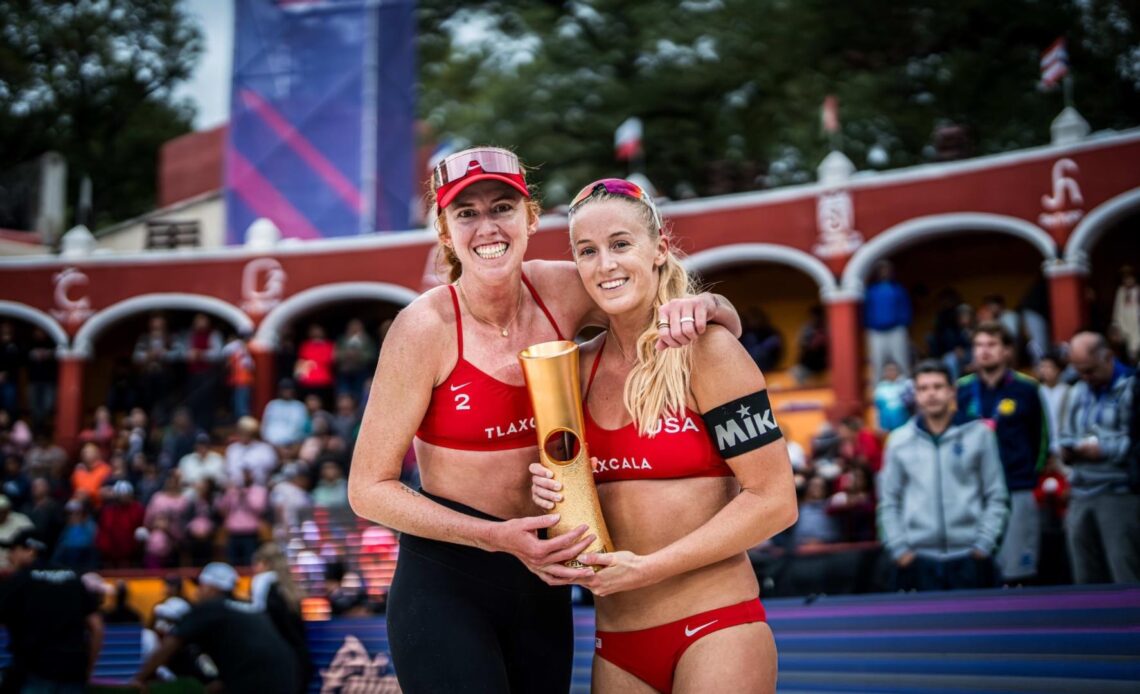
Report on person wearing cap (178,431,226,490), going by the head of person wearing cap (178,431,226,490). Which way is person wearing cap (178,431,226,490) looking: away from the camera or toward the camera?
toward the camera

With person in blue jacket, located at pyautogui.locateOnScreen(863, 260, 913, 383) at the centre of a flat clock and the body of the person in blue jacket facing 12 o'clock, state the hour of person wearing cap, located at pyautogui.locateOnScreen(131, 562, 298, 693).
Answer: The person wearing cap is roughly at 1 o'clock from the person in blue jacket.

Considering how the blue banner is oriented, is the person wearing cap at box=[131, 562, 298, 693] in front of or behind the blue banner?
in front

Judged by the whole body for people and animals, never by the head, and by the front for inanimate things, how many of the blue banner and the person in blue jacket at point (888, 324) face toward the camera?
2

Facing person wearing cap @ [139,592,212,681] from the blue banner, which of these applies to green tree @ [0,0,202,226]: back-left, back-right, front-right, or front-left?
back-right

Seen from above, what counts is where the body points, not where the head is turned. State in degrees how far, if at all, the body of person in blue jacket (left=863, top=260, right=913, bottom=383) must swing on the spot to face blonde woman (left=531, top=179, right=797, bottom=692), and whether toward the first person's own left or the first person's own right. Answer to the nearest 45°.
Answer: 0° — they already face them

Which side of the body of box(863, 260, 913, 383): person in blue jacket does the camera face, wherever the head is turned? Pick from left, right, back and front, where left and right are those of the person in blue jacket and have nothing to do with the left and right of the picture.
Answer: front

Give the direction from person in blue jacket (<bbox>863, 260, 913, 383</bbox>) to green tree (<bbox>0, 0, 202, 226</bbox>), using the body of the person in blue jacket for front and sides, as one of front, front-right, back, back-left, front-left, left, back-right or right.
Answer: back-right

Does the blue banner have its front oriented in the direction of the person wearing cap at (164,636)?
yes

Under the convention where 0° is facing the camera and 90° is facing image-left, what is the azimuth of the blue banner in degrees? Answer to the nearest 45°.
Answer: approximately 0°

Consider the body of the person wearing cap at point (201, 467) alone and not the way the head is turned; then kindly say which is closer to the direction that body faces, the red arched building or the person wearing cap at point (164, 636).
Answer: the person wearing cap

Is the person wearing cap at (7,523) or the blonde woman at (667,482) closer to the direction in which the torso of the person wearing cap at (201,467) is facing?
the blonde woman

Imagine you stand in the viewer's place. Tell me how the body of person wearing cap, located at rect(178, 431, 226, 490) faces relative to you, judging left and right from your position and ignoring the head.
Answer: facing the viewer

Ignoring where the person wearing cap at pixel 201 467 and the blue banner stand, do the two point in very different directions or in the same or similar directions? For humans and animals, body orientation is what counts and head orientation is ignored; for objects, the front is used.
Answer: same or similar directions

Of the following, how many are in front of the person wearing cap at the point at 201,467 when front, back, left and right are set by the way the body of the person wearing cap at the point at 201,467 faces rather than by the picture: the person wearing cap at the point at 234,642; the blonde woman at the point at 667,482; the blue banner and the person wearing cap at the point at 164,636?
3

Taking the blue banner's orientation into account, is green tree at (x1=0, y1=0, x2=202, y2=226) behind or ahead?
behind

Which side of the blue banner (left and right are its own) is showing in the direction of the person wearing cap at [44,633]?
front
